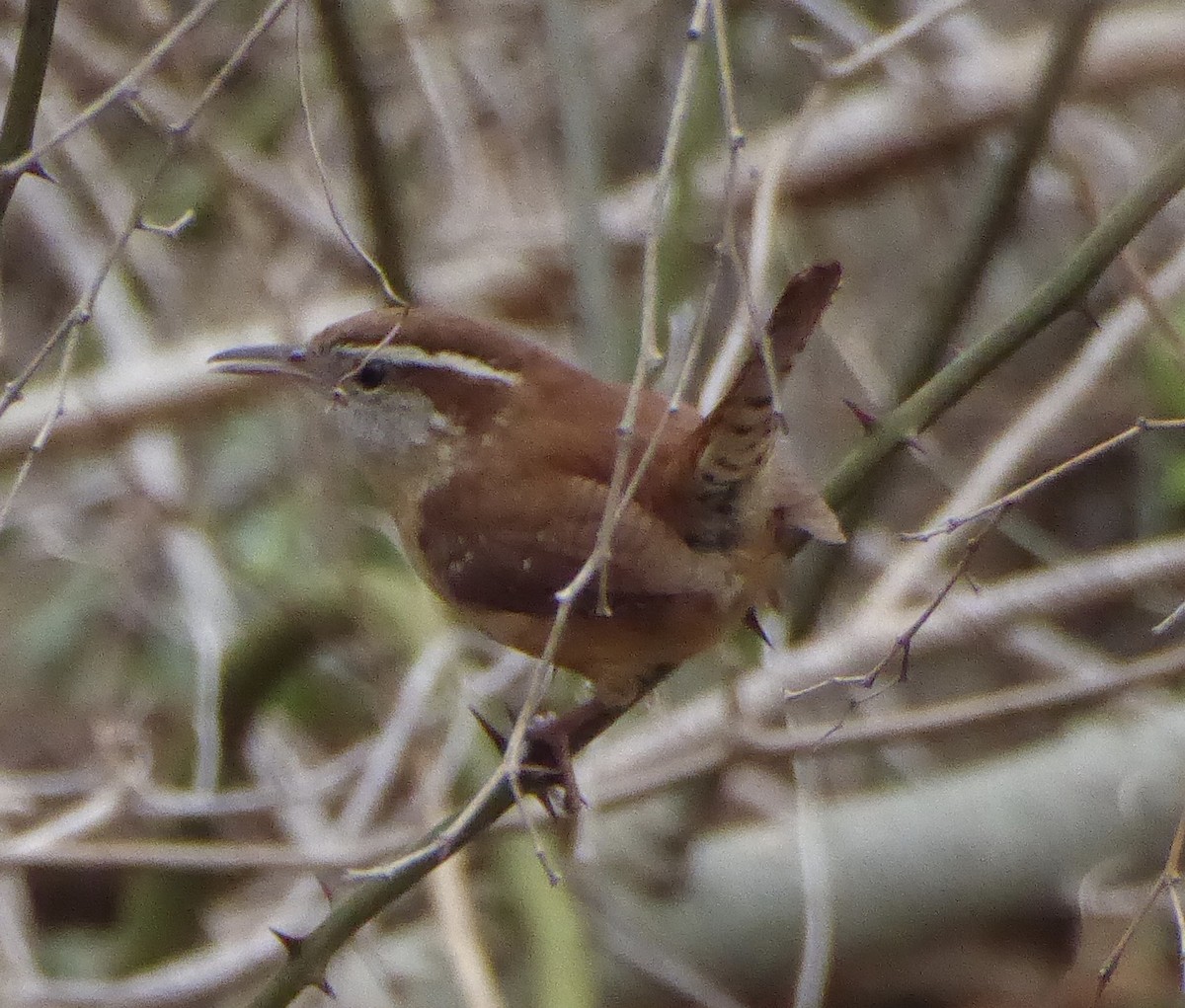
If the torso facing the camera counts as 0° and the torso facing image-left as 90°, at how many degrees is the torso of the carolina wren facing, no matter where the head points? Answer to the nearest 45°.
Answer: approximately 90°
